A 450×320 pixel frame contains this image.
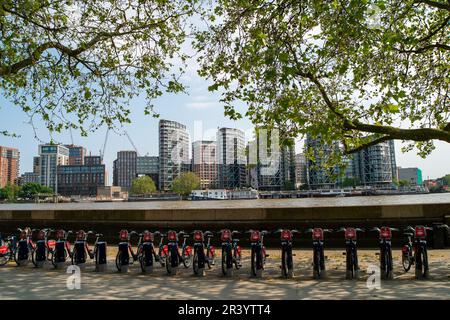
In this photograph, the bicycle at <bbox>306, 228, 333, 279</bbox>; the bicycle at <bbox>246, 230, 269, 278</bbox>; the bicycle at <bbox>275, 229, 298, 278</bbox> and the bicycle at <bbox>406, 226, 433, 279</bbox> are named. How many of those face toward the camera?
4

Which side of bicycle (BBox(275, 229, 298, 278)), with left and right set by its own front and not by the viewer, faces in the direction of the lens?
front

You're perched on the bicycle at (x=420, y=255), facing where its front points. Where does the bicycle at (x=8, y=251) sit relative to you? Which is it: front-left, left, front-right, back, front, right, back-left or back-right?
right

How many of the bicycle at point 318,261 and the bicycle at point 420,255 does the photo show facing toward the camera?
2

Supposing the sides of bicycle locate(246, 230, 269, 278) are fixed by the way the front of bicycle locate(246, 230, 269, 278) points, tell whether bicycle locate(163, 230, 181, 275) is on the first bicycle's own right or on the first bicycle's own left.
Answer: on the first bicycle's own right

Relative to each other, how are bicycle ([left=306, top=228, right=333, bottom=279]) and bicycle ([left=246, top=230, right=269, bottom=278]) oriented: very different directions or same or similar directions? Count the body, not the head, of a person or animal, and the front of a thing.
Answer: same or similar directions

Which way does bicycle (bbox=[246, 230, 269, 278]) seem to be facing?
toward the camera

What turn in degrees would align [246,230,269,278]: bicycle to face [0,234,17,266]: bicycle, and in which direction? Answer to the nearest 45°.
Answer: approximately 90° to its right

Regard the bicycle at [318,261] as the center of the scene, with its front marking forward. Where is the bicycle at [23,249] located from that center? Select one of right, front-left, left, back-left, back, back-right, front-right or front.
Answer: right

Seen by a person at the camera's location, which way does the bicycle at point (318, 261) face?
facing the viewer

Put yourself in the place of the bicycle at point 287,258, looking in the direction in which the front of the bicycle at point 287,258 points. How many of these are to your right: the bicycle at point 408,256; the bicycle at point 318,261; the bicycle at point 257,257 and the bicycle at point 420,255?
1

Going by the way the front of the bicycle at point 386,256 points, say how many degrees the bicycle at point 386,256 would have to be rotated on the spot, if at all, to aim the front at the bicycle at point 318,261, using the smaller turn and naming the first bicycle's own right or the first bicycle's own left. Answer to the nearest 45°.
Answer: approximately 90° to the first bicycle's own right

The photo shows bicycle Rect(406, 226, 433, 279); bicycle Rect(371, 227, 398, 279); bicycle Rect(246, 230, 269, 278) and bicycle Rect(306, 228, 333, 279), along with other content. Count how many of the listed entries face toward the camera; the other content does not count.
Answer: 4
